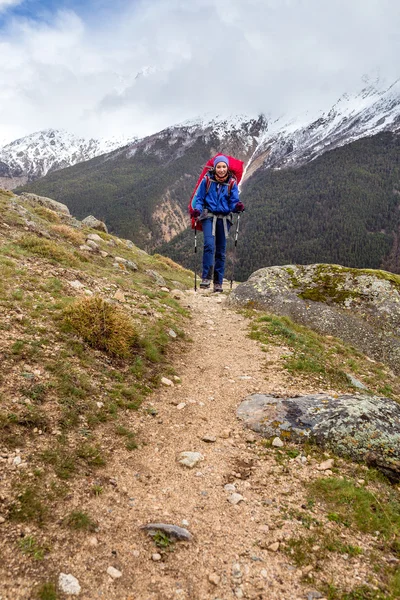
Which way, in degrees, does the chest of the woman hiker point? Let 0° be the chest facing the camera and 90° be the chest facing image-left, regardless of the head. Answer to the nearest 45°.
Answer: approximately 0°

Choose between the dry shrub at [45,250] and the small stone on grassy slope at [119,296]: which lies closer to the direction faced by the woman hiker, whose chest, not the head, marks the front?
the small stone on grassy slope

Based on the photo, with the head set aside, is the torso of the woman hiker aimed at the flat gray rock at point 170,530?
yes

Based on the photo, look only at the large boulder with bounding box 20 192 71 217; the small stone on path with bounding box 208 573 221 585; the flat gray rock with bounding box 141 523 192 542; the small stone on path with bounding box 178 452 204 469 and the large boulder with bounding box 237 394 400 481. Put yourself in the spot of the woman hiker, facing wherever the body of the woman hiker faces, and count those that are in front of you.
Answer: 4

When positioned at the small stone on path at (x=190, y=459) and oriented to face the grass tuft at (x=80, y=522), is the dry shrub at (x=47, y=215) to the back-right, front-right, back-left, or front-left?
back-right

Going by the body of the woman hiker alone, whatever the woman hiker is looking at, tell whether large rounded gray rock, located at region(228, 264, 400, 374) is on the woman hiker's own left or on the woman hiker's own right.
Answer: on the woman hiker's own left

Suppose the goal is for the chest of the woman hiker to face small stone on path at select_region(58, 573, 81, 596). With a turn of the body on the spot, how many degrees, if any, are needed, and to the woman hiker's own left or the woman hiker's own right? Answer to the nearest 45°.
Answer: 0° — they already face it

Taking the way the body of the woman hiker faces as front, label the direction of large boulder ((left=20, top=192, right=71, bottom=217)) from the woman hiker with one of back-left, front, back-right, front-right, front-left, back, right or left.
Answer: back-right

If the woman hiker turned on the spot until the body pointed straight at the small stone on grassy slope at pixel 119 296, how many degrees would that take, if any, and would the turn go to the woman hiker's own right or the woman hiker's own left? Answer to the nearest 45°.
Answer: approximately 45° to the woman hiker's own right
